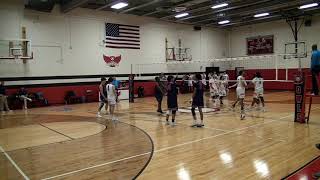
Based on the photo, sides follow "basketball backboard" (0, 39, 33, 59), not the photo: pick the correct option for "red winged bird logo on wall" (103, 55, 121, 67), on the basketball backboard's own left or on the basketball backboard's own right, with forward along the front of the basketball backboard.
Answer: on the basketball backboard's own left
